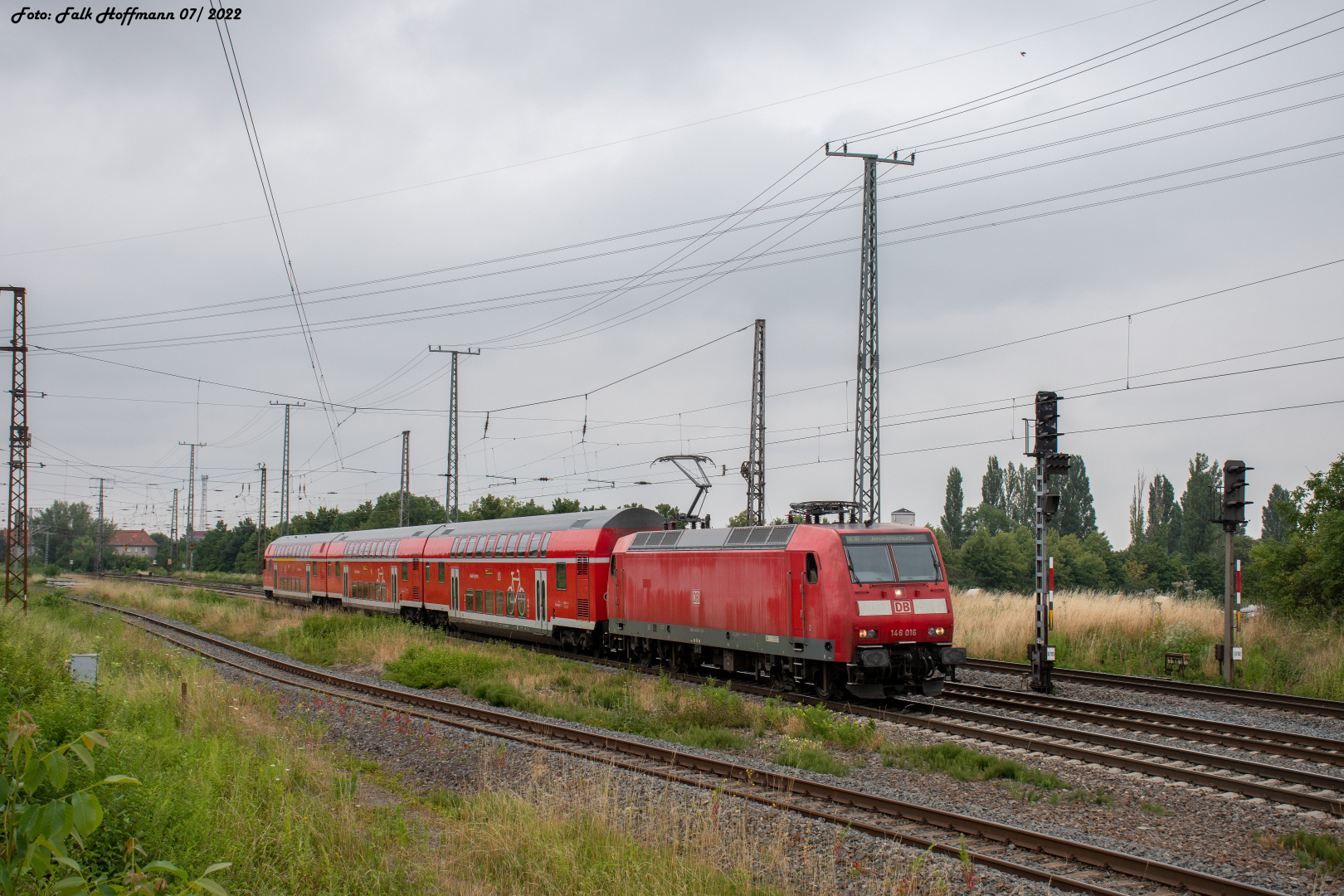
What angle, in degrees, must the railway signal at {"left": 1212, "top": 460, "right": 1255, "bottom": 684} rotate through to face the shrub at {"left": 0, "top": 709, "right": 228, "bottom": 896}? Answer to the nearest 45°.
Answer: approximately 45° to its right

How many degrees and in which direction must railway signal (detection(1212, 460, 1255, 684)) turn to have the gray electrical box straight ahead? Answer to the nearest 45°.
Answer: approximately 90° to its right

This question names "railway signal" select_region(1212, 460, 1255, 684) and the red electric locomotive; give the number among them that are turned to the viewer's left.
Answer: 0

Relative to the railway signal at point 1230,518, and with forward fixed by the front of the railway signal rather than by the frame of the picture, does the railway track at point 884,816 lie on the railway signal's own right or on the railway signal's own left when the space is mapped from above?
on the railway signal's own right
